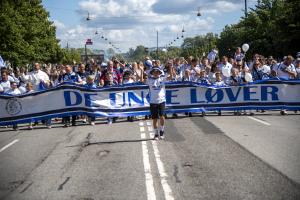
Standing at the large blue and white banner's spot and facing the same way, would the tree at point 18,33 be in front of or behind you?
behind

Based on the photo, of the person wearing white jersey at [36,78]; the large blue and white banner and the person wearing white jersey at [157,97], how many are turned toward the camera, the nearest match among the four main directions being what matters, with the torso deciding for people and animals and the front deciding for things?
3

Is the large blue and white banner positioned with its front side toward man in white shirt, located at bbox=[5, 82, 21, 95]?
no

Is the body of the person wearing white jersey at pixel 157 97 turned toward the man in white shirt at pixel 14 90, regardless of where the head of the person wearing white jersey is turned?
no

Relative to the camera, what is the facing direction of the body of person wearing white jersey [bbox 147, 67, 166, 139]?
toward the camera

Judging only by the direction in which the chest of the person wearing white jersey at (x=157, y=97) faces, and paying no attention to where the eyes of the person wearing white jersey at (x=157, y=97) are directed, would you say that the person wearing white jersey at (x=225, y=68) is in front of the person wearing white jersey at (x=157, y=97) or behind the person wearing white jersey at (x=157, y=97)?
behind

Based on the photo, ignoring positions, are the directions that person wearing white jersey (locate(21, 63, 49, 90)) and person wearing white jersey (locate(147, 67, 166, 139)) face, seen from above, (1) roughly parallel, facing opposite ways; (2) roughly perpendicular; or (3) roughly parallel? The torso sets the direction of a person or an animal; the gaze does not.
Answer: roughly parallel

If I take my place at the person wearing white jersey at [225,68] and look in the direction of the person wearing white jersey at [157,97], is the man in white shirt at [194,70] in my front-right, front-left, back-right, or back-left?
front-right

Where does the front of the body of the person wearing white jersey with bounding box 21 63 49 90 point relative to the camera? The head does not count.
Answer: toward the camera

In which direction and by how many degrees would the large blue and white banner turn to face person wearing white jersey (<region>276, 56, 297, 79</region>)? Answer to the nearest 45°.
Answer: approximately 90° to its left

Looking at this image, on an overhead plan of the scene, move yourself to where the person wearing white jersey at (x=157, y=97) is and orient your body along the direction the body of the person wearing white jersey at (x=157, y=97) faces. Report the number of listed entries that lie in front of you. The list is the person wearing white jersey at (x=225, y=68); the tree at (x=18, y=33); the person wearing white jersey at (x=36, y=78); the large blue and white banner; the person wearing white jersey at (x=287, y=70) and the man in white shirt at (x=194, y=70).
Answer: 0

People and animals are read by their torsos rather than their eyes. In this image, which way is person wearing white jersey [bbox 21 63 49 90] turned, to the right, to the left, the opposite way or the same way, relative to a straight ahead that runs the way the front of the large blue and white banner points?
the same way

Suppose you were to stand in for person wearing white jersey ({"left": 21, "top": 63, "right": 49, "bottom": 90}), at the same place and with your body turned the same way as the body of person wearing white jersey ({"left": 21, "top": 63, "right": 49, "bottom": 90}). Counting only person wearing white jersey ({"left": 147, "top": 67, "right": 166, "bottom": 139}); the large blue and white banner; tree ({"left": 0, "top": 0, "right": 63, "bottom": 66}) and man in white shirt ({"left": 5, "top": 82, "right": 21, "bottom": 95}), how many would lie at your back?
1

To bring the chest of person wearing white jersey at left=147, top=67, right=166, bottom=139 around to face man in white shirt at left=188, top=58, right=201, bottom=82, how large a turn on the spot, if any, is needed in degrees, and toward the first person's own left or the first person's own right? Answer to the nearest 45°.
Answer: approximately 180°

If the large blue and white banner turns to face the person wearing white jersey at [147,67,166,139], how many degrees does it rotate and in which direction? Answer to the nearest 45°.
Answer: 0° — it already faces them
